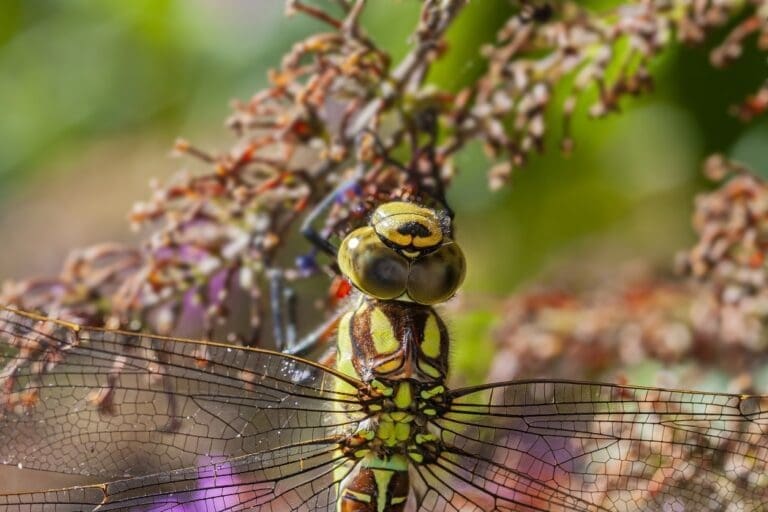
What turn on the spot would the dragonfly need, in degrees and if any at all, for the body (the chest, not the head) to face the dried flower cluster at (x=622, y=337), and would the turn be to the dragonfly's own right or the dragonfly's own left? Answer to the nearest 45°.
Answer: approximately 45° to the dragonfly's own right

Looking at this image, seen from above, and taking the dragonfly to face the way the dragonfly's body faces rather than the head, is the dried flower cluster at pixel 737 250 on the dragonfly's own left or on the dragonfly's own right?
on the dragonfly's own right

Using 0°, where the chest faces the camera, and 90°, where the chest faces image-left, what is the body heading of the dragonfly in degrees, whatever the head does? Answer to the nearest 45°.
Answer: approximately 180°
